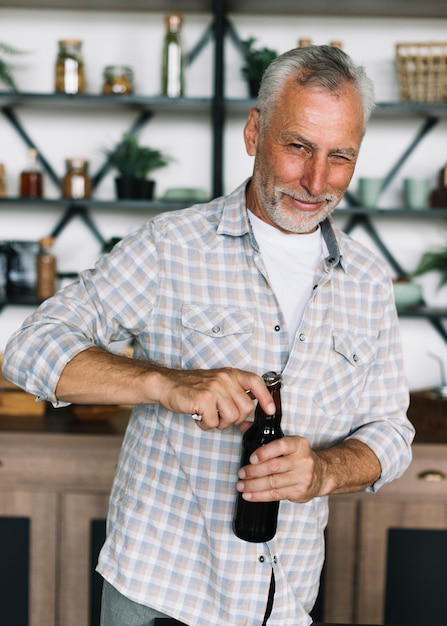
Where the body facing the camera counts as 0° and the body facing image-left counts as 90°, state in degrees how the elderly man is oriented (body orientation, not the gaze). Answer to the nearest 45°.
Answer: approximately 315°

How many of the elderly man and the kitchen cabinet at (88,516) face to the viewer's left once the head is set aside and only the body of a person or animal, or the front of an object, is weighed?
0

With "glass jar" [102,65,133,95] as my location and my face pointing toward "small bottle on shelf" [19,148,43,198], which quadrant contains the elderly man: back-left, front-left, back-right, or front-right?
back-left
